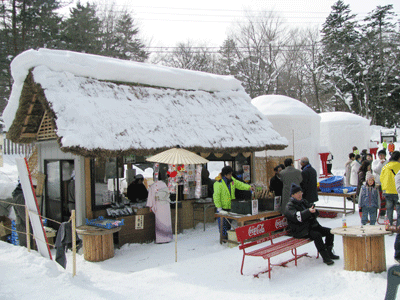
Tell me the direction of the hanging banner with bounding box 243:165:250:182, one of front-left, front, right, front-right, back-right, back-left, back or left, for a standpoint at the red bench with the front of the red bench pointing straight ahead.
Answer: back-left

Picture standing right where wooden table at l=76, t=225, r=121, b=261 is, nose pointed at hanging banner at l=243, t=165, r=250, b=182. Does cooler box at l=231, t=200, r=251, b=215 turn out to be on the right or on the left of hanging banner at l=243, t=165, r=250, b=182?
right

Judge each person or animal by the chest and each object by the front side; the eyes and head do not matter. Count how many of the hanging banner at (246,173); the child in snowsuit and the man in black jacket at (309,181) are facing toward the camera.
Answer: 2

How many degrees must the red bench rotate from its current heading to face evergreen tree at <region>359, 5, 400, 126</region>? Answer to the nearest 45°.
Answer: approximately 135° to its left

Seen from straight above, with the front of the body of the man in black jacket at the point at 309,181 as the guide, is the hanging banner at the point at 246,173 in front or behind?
in front

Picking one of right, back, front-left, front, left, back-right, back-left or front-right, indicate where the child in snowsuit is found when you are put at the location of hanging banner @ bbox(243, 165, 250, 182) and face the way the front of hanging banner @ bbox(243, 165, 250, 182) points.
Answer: front-left

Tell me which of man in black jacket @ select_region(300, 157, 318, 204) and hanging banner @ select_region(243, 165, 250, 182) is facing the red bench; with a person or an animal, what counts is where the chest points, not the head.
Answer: the hanging banner

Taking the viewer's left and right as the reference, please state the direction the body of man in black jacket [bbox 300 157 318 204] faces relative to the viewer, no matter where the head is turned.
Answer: facing away from the viewer and to the left of the viewer

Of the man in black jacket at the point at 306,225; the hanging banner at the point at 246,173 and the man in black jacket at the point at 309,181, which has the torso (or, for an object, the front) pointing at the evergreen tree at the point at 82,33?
the man in black jacket at the point at 309,181

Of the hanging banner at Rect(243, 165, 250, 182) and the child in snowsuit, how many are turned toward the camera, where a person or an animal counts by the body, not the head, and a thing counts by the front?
2

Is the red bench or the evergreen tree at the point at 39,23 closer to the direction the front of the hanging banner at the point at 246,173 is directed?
the red bench
